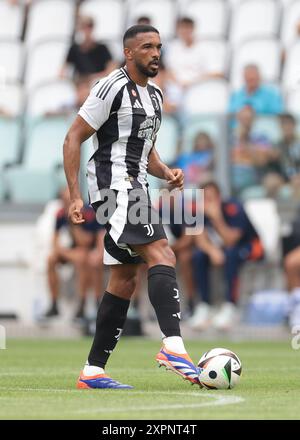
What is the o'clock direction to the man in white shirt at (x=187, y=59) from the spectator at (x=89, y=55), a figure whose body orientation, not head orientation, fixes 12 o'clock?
The man in white shirt is roughly at 9 o'clock from the spectator.

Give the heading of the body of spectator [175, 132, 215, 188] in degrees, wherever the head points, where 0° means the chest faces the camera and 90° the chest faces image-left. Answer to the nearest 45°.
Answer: approximately 45°

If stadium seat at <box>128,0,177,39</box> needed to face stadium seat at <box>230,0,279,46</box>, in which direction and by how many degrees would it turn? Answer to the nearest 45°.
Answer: approximately 90° to its left

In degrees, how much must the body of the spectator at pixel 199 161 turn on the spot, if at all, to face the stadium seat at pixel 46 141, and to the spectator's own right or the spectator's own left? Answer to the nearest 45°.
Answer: approximately 45° to the spectator's own right

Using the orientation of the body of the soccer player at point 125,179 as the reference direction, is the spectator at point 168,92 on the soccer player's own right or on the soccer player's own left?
on the soccer player's own left

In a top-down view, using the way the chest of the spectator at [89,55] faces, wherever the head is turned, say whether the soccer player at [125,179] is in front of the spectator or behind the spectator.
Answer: in front

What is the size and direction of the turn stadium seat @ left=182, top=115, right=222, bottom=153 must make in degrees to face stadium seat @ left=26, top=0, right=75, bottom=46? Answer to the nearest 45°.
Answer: approximately 135° to its right

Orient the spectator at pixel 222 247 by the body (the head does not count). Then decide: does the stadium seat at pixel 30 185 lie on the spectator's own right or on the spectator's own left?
on the spectator's own right

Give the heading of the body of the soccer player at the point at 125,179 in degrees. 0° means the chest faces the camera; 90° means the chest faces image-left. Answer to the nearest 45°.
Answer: approximately 315°
